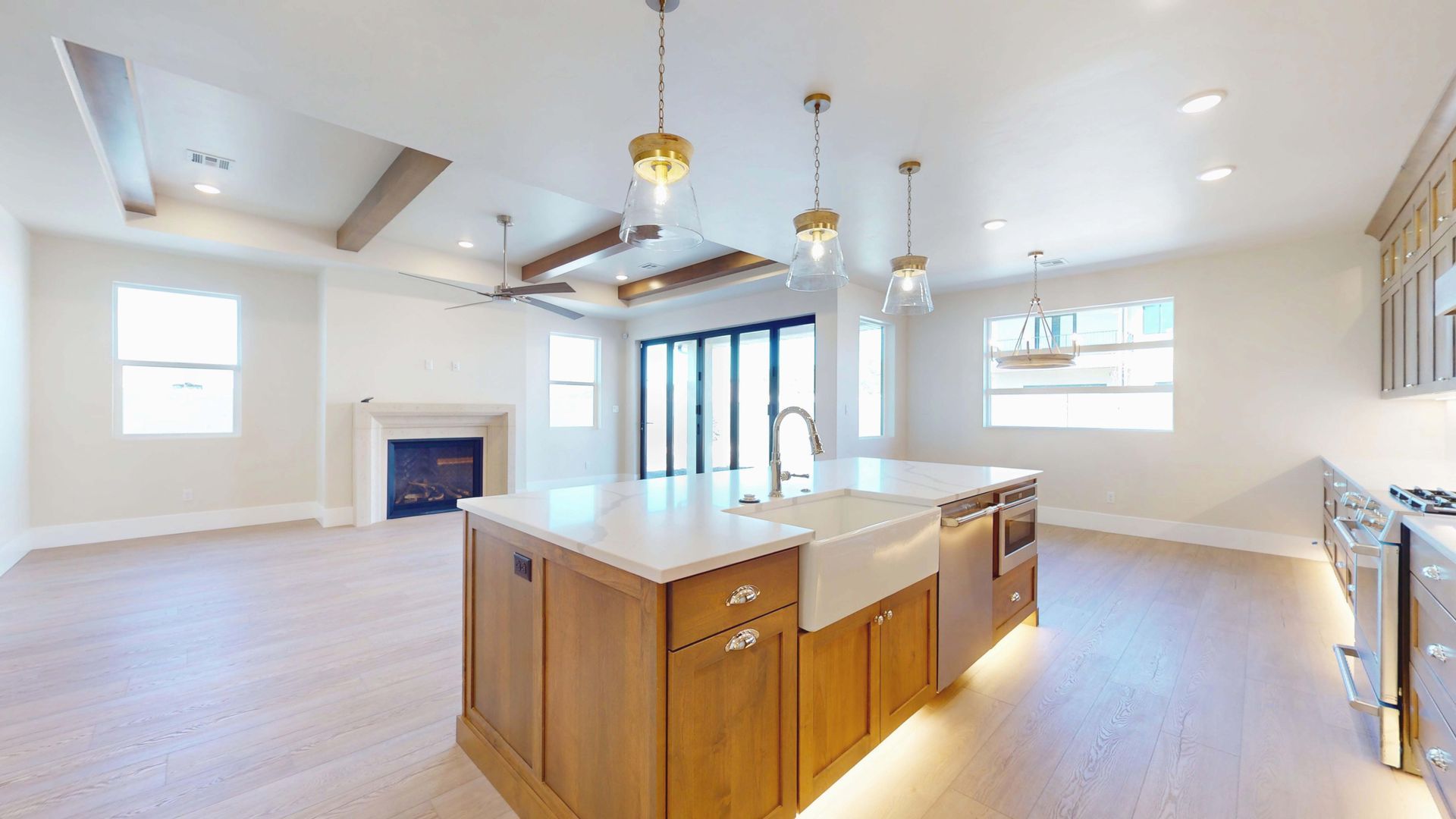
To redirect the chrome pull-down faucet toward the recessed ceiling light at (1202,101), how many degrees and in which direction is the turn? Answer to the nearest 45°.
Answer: approximately 45° to its left

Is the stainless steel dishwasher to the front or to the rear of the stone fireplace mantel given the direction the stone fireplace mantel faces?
to the front

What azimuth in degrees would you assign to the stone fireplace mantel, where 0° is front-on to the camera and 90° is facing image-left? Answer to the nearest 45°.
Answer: approximately 0°

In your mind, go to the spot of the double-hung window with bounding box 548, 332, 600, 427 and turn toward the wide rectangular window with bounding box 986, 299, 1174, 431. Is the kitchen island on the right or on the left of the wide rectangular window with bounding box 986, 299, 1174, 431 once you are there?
right

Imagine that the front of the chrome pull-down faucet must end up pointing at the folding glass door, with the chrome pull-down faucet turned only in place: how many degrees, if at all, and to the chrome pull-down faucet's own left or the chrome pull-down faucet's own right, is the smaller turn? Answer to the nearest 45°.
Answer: approximately 135° to the chrome pull-down faucet's own left

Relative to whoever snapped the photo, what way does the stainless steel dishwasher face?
facing the viewer and to the right of the viewer

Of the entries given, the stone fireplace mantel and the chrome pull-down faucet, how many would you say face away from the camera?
0
